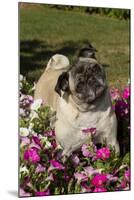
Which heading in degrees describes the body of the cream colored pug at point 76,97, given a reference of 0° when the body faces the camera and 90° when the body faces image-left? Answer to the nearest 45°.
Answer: approximately 315°

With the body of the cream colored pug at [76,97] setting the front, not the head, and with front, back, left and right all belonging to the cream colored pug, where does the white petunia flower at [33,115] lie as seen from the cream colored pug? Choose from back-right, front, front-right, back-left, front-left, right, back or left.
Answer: back-right
